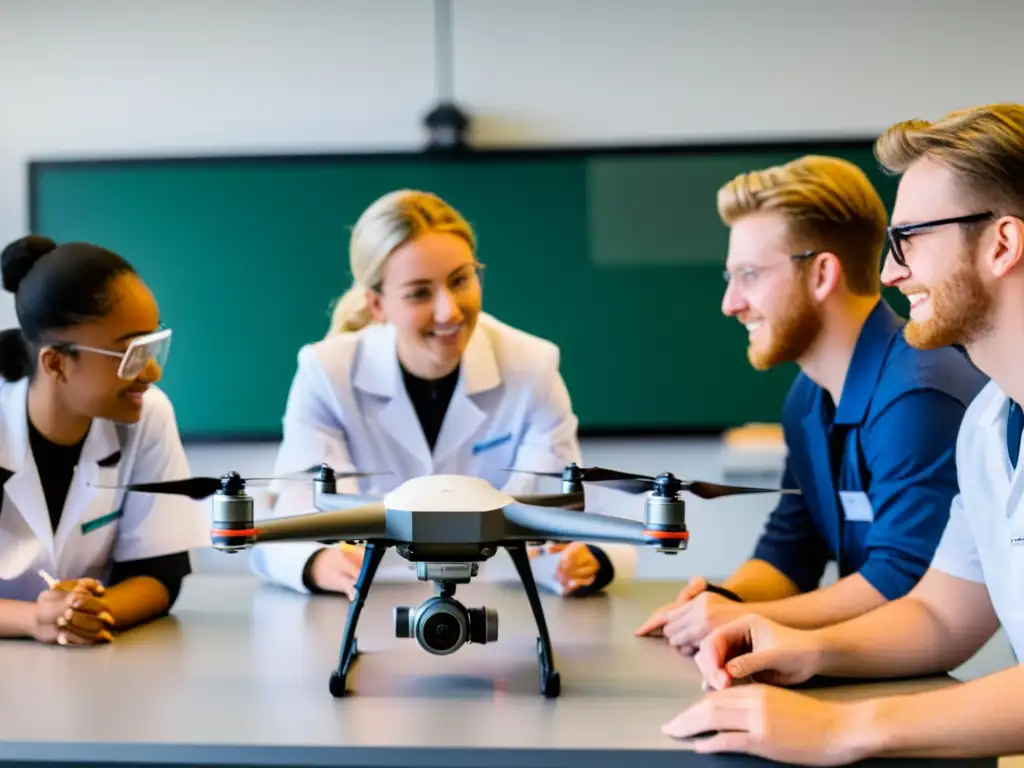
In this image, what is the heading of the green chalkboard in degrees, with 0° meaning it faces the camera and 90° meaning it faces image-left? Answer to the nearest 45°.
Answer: approximately 0°

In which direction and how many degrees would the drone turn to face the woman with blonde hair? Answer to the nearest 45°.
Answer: approximately 180°

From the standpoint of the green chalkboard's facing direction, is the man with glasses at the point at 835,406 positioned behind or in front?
in front

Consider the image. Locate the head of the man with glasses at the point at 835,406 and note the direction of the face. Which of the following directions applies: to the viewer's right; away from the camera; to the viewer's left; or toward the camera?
to the viewer's left

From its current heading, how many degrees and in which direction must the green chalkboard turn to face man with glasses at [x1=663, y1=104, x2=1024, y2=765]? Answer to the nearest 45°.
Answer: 0° — it already faces them

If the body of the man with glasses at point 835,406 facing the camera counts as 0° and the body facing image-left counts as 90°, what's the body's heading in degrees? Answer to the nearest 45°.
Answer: approximately 45°

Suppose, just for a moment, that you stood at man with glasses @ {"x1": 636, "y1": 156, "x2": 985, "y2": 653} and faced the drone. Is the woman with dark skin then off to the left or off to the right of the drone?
right

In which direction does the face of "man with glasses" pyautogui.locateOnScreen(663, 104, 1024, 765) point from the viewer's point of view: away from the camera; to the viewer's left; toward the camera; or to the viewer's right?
to the viewer's left

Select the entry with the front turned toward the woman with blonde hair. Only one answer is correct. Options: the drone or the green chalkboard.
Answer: the green chalkboard

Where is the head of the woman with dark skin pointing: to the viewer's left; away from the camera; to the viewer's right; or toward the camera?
to the viewer's right
